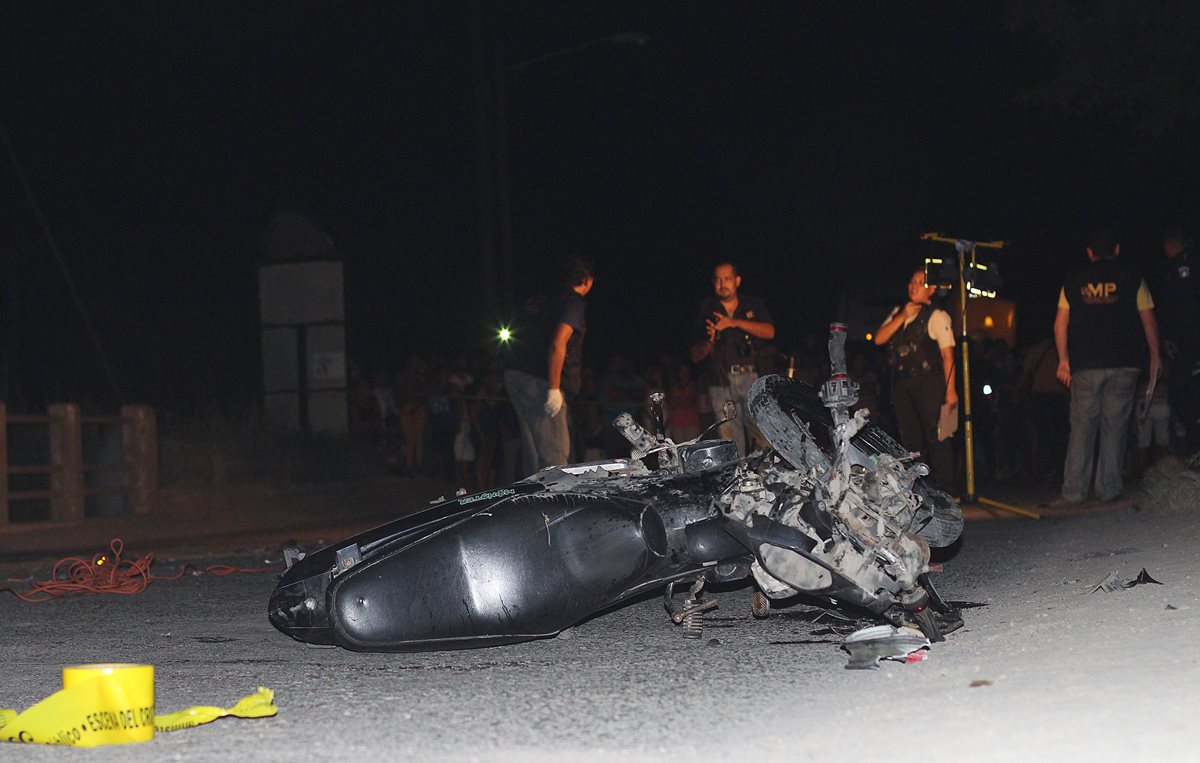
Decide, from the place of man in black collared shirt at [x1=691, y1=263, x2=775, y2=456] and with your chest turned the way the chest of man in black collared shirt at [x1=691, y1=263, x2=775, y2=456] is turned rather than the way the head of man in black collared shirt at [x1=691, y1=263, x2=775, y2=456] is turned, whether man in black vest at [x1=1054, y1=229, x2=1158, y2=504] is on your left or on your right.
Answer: on your left

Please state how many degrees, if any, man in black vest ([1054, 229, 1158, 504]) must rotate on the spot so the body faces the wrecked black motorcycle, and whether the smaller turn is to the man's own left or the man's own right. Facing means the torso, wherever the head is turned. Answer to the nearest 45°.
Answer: approximately 180°

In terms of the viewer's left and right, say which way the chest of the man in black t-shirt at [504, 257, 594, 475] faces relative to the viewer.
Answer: facing away from the viewer and to the right of the viewer

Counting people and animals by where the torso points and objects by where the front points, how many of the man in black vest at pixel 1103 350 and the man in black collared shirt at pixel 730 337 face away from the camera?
1

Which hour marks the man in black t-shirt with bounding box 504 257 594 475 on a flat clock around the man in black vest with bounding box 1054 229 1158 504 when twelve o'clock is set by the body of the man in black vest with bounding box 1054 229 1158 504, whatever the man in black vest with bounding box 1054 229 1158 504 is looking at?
the man in black t-shirt with bounding box 504 257 594 475 is roughly at 8 o'clock from the man in black vest with bounding box 1054 229 1158 504.

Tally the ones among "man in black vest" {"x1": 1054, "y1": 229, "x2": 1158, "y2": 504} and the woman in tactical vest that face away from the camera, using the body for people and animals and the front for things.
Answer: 1

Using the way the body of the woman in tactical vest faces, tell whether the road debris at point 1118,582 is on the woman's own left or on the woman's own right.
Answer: on the woman's own left

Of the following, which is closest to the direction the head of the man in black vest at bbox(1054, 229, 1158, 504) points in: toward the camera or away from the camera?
away from the camera

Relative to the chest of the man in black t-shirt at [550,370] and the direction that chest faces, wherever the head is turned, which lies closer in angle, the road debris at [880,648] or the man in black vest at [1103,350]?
the man in black vest

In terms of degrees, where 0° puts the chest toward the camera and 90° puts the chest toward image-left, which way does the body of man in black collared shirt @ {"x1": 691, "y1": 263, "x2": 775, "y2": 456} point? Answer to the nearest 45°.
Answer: approximately 0°

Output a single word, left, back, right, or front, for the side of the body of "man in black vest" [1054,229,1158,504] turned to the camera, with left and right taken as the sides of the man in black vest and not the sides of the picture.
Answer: back
